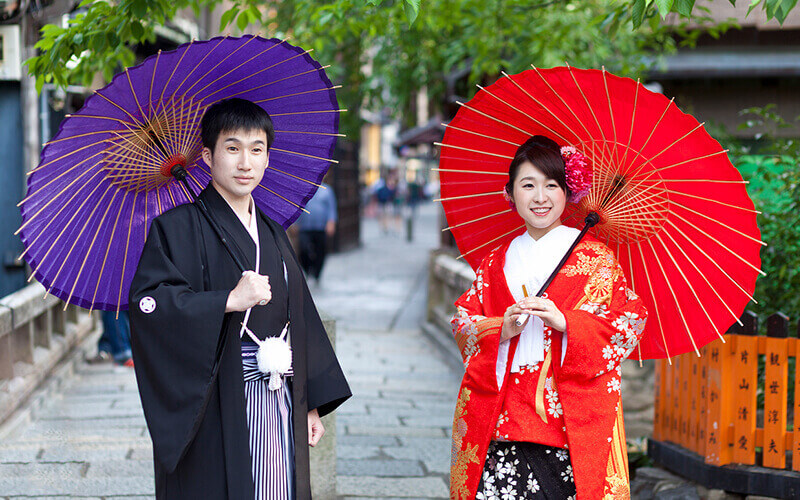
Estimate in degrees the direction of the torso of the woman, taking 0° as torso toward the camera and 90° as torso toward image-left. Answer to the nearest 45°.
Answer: approximately 0°

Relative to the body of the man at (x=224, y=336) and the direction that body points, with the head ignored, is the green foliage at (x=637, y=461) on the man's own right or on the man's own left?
on the man's own left

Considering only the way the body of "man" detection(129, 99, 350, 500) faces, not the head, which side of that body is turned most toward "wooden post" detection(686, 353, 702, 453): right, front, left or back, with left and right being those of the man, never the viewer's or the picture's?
left

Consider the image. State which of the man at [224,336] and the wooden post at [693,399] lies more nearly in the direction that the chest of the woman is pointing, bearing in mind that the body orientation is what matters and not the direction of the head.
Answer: the man

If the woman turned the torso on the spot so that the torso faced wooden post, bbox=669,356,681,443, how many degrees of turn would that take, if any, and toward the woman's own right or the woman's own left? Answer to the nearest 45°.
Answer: approximately 180°

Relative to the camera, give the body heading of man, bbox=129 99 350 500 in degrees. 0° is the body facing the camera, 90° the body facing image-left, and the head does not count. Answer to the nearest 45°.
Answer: approximately 315°
